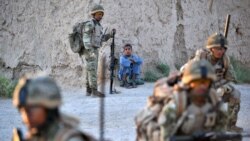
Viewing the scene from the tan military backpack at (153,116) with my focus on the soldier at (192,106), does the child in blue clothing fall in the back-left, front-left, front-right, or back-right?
back-left

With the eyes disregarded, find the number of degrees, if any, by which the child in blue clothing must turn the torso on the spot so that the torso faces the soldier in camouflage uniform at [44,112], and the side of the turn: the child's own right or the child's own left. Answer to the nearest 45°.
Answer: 0° — they already face them

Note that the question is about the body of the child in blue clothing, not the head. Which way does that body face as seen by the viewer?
toward the camera

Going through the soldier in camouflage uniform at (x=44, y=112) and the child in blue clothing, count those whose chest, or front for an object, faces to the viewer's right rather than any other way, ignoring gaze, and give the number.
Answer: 0

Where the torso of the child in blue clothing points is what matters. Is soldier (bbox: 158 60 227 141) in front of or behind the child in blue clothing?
in front

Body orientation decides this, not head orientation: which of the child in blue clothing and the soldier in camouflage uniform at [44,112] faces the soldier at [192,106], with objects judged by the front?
the child in blue clothing

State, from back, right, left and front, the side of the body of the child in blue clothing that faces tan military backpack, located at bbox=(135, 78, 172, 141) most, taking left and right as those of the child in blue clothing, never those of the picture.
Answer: front

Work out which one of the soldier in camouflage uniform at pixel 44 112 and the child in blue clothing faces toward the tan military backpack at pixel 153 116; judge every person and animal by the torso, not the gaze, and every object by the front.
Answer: the child in blue clothing
